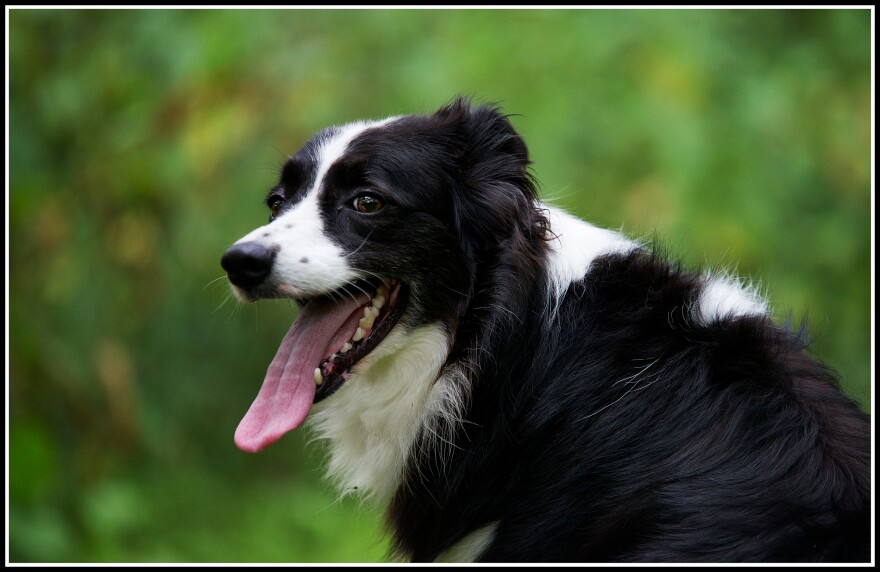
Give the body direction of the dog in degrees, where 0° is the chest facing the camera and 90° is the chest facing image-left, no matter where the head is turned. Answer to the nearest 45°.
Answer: approximately 90°
